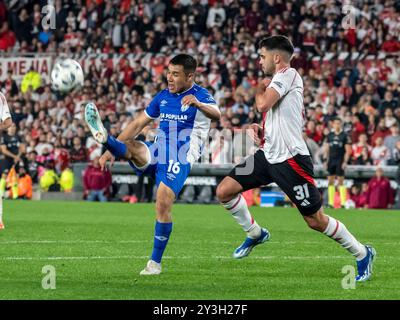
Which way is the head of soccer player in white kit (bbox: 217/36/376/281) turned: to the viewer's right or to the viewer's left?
to the viewer's left

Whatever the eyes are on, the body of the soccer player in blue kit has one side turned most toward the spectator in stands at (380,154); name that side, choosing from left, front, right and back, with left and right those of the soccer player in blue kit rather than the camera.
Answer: back

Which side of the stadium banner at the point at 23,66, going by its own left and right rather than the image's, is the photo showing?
front

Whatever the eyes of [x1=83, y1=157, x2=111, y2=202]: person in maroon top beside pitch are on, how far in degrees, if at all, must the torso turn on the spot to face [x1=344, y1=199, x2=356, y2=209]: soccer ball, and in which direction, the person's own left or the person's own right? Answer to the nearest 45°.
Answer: approximately 45° to the person's own left

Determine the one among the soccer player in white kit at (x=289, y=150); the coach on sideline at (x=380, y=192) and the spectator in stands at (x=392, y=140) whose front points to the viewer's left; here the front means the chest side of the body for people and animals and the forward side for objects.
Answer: the soccer player in white kit

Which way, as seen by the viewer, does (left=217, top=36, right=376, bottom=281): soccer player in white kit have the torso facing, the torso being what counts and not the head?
to the viewer's left

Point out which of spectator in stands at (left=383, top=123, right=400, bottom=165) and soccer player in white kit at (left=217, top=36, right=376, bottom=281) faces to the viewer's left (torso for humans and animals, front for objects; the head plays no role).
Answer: the soccer player in white kit

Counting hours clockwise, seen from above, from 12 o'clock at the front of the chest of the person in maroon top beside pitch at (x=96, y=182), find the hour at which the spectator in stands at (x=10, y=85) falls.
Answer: the spectator in stands at (x=10, y=85) is roughly at 5 o'clock from the person in maroon top beside pitch at (x=96, y=182).

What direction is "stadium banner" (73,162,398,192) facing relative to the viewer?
toward the camera

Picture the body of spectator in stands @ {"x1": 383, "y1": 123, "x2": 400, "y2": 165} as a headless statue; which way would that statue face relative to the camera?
toward the camera

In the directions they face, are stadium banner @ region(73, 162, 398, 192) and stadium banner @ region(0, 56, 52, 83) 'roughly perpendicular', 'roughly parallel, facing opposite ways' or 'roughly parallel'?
roughly parallel

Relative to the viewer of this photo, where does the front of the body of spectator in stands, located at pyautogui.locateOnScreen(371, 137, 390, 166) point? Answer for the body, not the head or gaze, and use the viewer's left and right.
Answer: facing the viewer
